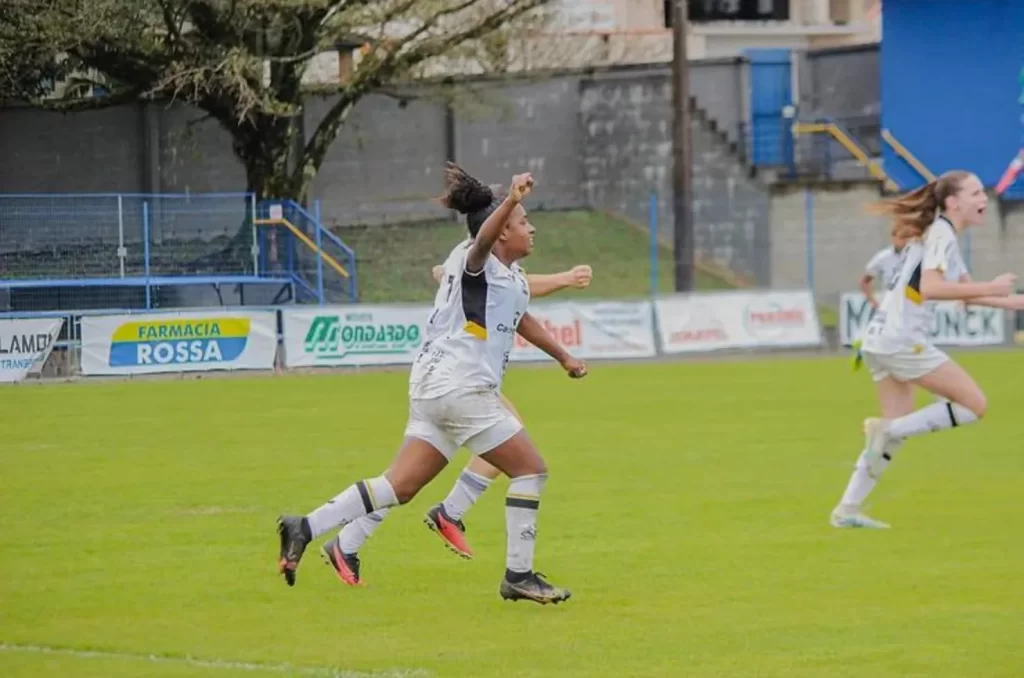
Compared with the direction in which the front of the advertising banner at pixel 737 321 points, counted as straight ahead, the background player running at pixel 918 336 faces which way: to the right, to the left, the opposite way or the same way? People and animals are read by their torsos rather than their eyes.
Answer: to the left

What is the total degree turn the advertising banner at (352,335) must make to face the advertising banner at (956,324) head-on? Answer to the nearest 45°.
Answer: approximately 90° to its left

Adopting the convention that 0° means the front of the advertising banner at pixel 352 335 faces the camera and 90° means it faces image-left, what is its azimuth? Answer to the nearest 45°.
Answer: approximately 0°

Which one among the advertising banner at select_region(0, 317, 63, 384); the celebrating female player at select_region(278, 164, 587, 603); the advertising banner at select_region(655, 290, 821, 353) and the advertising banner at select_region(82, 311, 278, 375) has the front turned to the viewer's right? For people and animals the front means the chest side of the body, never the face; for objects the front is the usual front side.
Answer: the celebrating female player

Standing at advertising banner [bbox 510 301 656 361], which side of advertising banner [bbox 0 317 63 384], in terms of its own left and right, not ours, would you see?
left

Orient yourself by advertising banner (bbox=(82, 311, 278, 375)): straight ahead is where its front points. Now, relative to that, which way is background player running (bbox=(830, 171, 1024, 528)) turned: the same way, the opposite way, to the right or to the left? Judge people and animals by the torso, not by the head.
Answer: to the left

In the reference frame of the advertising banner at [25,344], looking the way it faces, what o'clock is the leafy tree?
The leafy tree is roughly at 7 o'clock from the advertising banner.

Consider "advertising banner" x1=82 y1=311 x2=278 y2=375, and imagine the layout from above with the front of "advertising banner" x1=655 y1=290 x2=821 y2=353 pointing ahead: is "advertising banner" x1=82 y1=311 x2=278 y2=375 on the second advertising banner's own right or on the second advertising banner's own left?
on the second advertising banner's own right

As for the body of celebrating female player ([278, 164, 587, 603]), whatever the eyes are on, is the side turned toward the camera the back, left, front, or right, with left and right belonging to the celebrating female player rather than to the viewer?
right

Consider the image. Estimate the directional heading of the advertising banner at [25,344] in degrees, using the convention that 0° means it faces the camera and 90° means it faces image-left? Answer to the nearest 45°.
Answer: approximately 0°

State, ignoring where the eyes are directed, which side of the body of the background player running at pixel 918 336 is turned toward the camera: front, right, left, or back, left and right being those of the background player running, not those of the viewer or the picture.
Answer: right

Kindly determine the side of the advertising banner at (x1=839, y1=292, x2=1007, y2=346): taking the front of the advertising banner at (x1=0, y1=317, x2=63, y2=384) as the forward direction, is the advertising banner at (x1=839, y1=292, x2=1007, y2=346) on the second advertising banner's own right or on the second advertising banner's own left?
on the second advertising banner's own left

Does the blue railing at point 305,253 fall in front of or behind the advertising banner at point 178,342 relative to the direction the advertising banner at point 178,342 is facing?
behind
